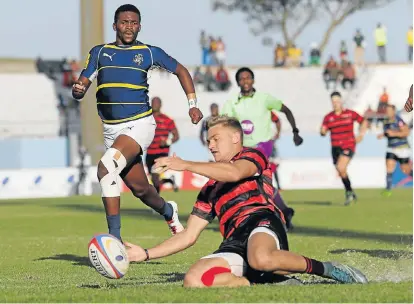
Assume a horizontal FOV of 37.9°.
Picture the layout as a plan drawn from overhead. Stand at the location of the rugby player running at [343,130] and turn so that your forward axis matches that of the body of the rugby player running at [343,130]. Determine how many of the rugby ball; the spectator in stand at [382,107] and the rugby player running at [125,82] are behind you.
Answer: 1

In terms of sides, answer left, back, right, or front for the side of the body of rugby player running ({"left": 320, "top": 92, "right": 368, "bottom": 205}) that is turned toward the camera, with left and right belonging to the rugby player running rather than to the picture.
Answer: front

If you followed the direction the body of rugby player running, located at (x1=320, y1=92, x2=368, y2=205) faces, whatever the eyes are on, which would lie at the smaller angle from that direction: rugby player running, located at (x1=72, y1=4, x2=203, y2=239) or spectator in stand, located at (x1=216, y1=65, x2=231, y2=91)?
the rugby player running

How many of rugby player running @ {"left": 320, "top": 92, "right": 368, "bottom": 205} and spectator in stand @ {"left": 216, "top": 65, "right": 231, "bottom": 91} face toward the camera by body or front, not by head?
2

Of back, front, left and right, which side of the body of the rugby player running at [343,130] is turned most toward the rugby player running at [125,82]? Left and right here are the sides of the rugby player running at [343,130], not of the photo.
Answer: front

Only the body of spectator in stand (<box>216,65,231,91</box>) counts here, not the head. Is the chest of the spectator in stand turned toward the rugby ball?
yes

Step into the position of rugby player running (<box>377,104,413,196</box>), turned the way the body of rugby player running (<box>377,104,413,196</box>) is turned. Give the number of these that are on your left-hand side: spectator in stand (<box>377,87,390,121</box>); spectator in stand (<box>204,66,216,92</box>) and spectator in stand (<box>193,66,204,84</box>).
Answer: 0

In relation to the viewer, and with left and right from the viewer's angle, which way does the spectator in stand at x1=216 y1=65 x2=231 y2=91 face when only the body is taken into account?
facing the viewer

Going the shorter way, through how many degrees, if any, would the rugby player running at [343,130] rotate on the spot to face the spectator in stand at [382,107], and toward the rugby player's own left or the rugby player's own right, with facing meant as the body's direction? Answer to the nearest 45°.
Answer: approximately 180°

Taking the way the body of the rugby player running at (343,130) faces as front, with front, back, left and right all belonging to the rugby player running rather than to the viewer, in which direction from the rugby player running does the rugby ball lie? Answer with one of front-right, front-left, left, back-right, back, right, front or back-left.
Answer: front

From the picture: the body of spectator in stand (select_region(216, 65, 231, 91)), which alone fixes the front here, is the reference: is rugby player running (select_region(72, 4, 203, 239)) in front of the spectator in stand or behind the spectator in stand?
in front

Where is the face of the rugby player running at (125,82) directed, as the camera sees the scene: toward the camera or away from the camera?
toward the camera

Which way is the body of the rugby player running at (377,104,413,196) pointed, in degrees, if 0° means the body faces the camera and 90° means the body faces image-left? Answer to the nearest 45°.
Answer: approximately 45°
